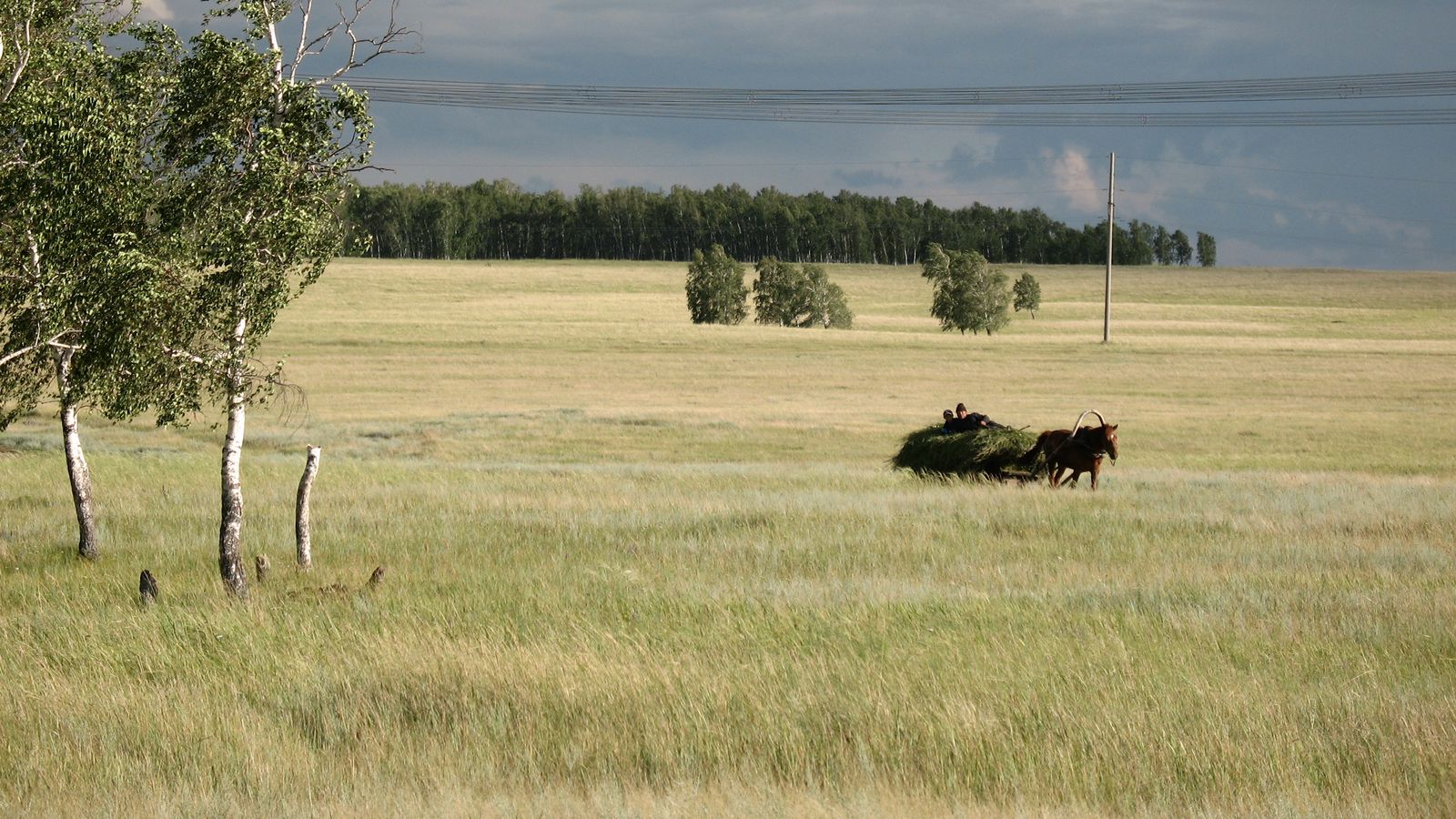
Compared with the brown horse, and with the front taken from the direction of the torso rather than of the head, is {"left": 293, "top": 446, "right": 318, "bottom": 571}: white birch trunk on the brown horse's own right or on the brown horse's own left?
on the brown horse's own right

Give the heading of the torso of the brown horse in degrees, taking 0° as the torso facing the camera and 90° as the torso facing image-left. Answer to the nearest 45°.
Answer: approximately 270°

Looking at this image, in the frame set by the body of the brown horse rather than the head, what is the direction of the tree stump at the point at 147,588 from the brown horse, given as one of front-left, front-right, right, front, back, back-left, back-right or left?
back-right

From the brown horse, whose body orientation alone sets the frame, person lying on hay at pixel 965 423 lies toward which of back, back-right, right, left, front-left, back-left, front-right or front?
back-left

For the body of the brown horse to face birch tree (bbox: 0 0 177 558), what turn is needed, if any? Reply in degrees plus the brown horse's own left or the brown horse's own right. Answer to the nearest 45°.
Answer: approximately 135° to the brown horse's own right

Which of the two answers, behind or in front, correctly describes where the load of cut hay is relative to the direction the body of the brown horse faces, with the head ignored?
behind

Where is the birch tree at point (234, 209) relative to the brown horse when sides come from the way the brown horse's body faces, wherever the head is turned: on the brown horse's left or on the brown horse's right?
on the brown horse's right
